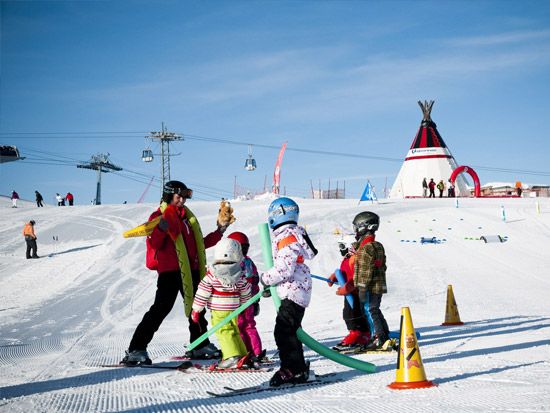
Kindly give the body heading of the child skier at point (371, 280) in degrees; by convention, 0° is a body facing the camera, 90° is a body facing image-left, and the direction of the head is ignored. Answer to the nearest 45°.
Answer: approximately 90°

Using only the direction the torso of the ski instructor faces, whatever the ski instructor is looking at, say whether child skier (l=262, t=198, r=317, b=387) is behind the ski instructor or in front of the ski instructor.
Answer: in front

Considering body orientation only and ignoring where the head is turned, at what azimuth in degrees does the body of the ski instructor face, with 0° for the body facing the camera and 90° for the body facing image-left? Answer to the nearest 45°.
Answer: approximately 315°

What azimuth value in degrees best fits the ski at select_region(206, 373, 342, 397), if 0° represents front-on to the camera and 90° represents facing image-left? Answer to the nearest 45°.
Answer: approximately 90°

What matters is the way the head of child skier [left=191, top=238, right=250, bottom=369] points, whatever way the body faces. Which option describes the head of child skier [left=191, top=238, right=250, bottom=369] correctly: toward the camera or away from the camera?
toward the camera

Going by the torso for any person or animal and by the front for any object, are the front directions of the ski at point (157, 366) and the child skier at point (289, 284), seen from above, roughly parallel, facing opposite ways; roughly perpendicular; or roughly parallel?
roughly parallel, facing opposite ways

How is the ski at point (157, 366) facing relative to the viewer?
to the viewer's right

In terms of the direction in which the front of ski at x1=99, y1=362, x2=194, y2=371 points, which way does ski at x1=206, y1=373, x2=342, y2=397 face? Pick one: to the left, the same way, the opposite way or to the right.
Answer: the opposite way

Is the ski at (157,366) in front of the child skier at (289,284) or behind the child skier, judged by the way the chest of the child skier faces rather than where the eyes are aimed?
in front

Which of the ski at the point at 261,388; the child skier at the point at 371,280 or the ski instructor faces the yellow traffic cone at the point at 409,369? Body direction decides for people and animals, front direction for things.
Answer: the ski instructor

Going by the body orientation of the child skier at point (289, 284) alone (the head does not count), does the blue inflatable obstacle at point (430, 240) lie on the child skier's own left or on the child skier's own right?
on the child skier's own right

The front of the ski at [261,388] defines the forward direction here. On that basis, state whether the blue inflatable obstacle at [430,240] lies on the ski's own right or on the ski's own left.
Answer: on the ski's own right

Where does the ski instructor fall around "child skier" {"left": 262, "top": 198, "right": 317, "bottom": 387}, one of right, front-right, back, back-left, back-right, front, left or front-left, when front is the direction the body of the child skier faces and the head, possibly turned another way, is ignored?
front-right

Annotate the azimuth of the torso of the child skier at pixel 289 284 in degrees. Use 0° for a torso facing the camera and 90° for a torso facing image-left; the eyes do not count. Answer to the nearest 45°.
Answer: approximately 90°

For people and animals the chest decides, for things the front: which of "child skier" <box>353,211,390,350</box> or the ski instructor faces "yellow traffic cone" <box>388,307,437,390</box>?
the ski instructor
